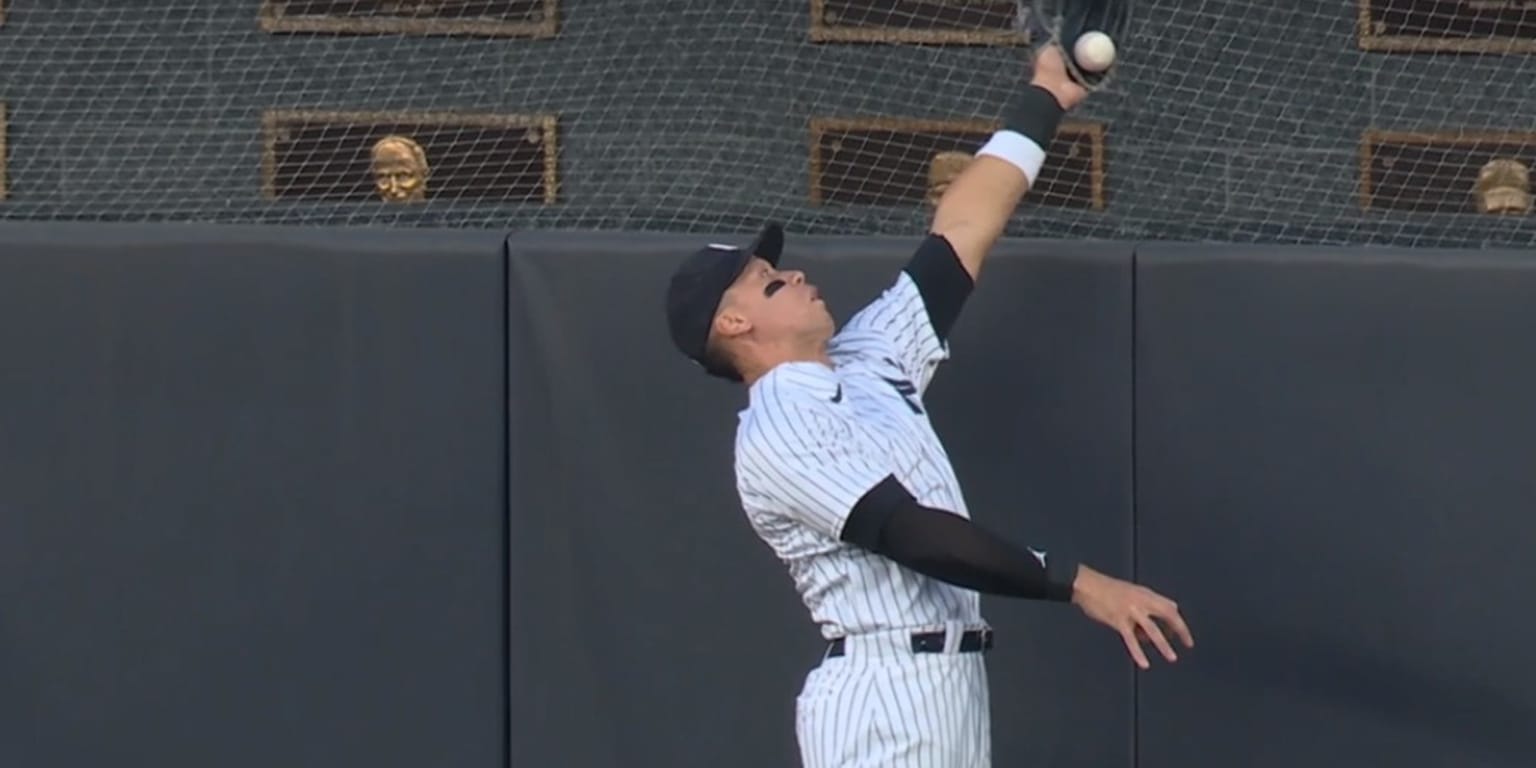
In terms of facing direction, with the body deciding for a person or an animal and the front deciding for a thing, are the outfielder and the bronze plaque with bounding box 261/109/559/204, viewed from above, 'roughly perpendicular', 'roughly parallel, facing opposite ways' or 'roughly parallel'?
roughly perpendicular

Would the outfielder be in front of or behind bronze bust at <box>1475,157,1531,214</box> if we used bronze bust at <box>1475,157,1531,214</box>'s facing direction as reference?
in front

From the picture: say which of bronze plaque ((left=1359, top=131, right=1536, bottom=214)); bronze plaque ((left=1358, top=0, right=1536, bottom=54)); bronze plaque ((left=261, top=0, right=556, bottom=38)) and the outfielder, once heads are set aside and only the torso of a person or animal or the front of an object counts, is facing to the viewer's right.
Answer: the outfielder

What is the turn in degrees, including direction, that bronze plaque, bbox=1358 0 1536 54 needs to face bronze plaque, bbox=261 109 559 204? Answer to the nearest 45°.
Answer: approximately 90° to its right

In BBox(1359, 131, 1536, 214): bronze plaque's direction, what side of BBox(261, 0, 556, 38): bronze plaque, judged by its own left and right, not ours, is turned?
left

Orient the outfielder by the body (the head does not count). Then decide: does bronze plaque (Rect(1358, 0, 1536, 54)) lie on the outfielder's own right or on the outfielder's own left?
on the outfielder's own left

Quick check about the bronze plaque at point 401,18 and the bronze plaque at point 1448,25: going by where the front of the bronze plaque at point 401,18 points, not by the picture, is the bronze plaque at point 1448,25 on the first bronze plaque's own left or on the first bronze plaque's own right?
on the first bronze plaque's own left

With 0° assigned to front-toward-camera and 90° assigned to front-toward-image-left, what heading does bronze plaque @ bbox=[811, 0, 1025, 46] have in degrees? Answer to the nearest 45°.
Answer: approximately 0°

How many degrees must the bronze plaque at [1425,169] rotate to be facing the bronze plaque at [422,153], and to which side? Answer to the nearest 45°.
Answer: approximately 90° to its right
